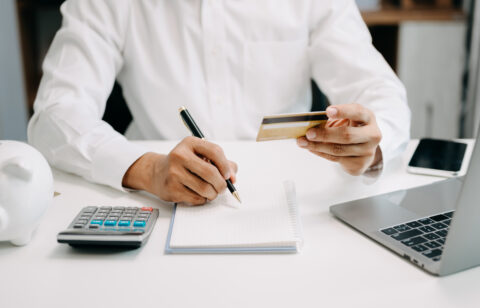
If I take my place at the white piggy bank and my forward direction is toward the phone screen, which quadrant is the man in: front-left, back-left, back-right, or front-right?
front-left

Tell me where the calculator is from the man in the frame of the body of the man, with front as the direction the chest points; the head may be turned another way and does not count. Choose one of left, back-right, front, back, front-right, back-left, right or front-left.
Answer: front

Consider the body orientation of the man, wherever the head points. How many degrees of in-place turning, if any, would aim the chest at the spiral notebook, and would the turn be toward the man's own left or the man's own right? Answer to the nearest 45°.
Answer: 0° — they already face it

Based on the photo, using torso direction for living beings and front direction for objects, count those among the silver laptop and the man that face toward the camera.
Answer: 1

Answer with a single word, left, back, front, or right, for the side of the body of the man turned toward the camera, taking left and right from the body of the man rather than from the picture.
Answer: front
